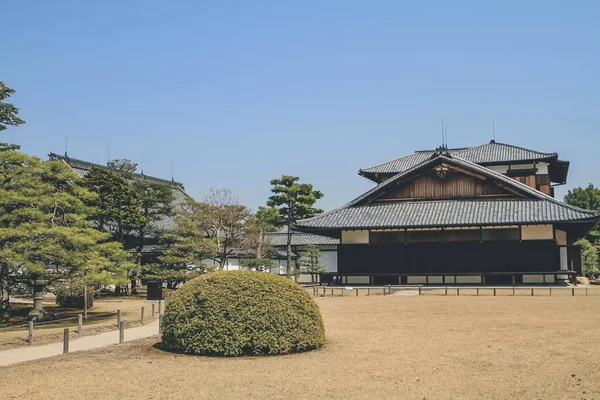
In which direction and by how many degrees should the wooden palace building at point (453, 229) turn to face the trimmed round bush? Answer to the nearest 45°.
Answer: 0° — it already faces it

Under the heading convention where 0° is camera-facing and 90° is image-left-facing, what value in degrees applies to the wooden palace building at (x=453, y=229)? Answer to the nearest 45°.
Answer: approximately 0°

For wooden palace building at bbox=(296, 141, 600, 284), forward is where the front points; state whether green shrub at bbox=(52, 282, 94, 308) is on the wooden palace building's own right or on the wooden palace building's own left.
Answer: on the wooden palace building's own right

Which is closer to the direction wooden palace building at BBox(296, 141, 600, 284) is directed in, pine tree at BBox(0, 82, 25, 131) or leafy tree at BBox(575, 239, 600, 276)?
the pine tree

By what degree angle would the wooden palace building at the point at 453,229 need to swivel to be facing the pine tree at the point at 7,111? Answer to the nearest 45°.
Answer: approximately 45° to its right

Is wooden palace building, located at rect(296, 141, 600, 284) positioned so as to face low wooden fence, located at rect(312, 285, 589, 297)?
yes

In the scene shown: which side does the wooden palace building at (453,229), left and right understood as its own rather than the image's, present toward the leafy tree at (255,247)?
right

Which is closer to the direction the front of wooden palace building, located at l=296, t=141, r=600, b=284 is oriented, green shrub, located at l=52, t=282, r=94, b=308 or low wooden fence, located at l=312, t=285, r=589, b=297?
the low wooden fence

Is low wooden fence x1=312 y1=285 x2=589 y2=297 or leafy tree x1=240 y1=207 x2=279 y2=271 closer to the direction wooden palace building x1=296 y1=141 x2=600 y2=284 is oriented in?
the low wooden fence

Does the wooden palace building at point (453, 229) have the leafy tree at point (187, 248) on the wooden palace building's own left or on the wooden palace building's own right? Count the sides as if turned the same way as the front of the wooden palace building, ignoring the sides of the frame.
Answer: on the wooden palace building's own right

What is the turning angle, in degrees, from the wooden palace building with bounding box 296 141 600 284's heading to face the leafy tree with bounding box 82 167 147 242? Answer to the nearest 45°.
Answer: approximately 45° to its right
